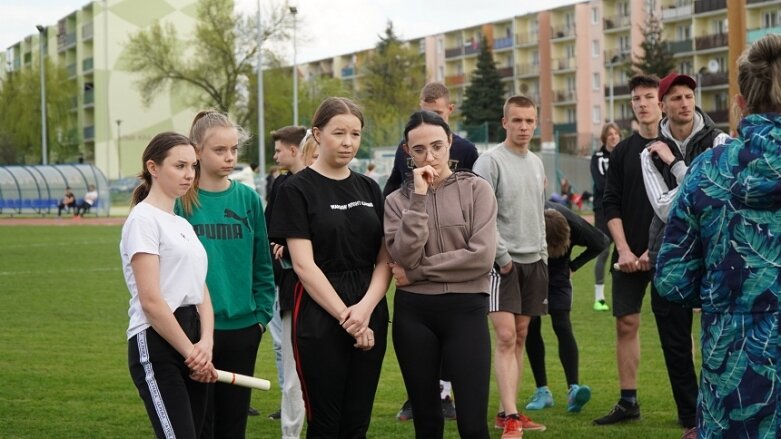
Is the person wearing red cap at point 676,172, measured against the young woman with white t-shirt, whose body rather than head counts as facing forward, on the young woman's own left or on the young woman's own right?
on the young woman's own left

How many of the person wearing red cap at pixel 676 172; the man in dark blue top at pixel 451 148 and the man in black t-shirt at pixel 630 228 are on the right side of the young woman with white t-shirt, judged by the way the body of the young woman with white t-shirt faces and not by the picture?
0

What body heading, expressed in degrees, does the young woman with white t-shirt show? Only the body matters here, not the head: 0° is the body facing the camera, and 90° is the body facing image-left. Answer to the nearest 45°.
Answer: approximately 315°

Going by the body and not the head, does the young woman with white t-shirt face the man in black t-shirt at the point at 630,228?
no

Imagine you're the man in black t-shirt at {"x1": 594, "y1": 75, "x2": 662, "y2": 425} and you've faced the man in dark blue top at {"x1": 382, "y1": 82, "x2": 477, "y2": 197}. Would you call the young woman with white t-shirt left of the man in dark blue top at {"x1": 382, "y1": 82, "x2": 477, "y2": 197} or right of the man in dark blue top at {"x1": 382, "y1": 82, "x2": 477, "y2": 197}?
left

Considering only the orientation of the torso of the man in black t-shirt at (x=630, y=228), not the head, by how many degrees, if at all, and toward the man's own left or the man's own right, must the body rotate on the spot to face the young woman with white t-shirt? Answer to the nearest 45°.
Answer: approximately 45° to the man's own right

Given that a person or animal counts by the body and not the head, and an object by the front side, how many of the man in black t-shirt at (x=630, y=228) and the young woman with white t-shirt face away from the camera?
0

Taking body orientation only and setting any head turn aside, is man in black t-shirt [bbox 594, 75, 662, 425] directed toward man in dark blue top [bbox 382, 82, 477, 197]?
no

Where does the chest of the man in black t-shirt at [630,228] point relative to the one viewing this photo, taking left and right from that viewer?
facing the viewer
